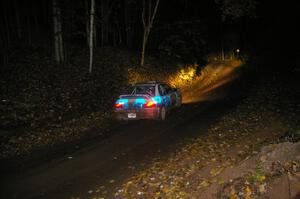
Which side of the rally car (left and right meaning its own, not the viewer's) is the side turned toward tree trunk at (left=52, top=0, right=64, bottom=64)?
left

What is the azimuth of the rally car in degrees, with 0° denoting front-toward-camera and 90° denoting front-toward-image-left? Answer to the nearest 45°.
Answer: approximately 225°
